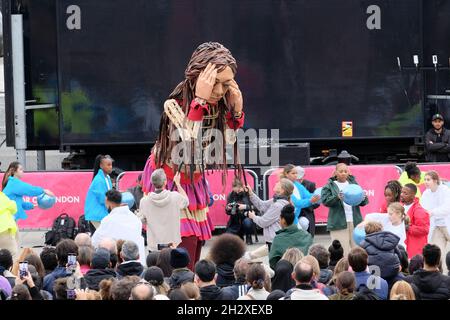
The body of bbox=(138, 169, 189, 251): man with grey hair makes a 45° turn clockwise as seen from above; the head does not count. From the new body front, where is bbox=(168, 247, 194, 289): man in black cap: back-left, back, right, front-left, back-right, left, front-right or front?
back-right

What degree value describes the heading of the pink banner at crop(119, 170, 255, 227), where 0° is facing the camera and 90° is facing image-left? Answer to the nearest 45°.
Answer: approximately 0°

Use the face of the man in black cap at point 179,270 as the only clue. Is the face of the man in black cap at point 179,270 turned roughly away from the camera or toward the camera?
away from the camera

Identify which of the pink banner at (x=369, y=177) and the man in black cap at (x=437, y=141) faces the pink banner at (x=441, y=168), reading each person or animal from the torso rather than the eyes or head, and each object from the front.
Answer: the man in black cap

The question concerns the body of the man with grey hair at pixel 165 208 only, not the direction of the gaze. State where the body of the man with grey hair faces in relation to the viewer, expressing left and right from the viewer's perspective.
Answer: facing away from the viewer
